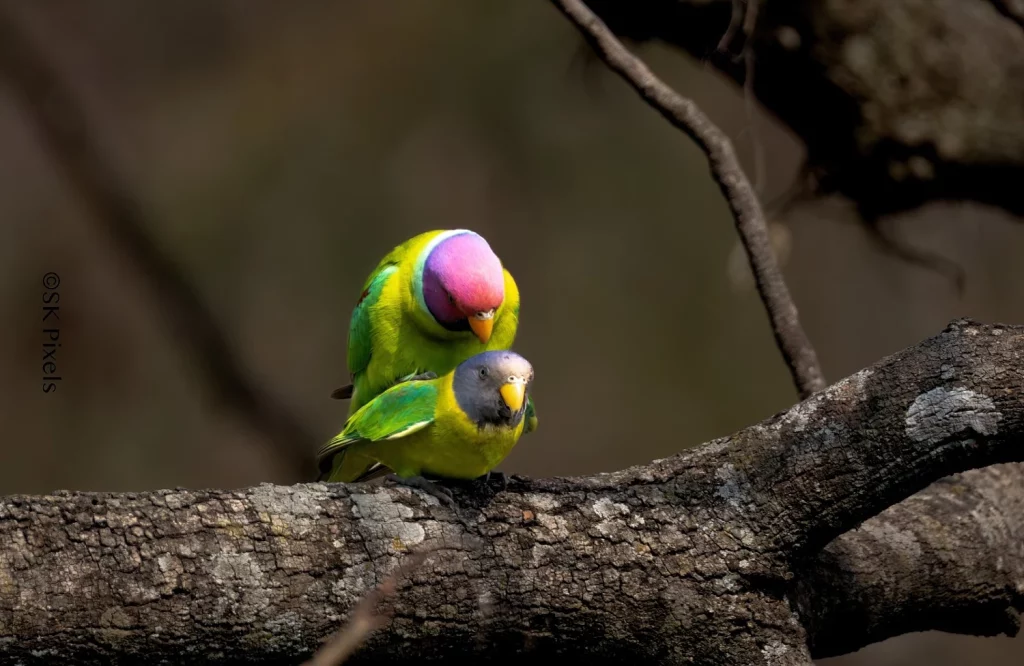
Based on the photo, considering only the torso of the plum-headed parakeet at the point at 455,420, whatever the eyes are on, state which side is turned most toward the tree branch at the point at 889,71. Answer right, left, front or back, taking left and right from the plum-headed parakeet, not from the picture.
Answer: left

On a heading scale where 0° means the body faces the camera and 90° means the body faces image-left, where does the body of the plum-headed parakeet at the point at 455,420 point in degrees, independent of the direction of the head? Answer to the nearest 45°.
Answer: approximately 315°
